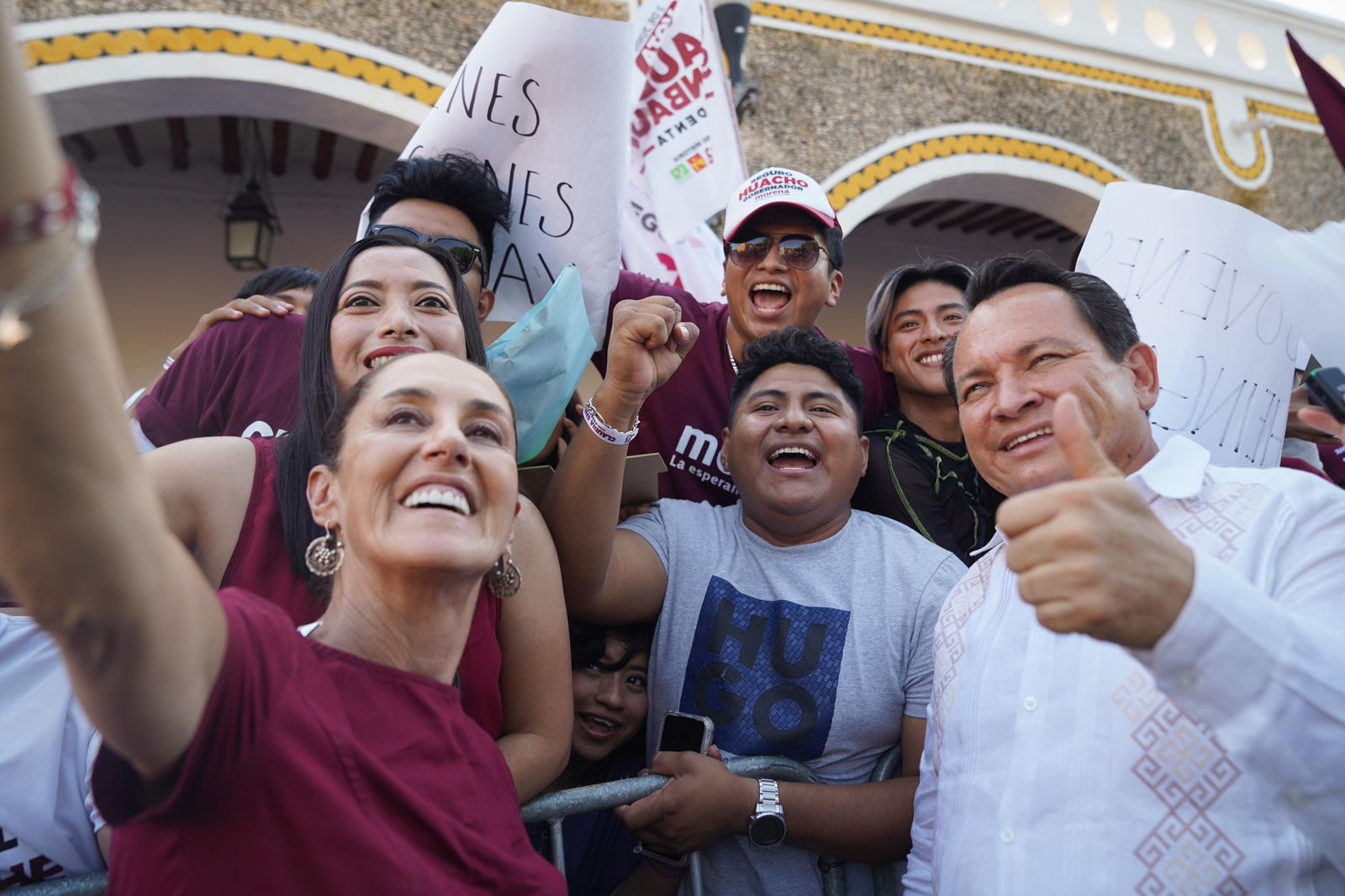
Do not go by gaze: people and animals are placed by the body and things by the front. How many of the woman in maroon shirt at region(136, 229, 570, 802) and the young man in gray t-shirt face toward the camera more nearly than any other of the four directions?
2

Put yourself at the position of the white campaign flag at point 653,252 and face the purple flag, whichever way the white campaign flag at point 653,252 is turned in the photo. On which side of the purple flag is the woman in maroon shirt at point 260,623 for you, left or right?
right

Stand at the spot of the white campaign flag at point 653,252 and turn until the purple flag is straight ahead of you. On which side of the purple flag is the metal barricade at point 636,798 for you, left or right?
right

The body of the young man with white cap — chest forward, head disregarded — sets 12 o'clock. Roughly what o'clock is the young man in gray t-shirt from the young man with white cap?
The young man in gray t-shirt is roughly at 12 o'clock from the young man with white cap.

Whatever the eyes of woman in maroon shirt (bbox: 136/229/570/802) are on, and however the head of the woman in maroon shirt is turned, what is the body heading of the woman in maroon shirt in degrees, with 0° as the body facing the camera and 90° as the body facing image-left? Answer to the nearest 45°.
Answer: approximately 0°

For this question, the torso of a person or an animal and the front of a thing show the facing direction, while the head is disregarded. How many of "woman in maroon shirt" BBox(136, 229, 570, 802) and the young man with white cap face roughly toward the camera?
2

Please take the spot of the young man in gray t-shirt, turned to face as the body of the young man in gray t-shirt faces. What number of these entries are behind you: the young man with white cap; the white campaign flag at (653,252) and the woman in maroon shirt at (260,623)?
2
